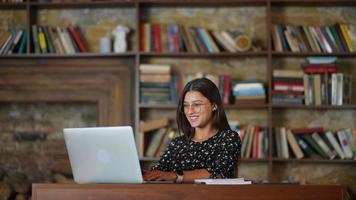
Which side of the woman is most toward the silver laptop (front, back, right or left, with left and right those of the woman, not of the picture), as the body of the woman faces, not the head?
front

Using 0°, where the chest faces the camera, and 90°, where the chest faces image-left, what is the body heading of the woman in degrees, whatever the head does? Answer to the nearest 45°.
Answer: approximately 45°

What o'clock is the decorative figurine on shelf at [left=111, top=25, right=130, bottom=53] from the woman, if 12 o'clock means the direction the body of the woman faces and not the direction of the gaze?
The decorative figurine on shelf is roughly at 4 o'clock from the woman.

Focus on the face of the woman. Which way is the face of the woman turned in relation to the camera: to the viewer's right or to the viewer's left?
to the viewer's left

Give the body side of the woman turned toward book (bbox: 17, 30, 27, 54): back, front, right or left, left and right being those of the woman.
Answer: right

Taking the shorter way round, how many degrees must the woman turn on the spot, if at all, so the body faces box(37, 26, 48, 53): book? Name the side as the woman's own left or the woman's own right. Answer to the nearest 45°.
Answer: approximately 90° to the woman's own right

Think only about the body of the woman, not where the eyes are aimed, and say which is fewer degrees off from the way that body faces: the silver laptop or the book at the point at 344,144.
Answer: the silver laptop

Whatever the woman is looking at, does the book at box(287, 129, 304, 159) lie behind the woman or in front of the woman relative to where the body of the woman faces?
behind

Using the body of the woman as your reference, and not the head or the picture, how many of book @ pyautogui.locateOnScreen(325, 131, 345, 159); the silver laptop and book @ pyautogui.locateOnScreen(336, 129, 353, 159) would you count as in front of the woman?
1
